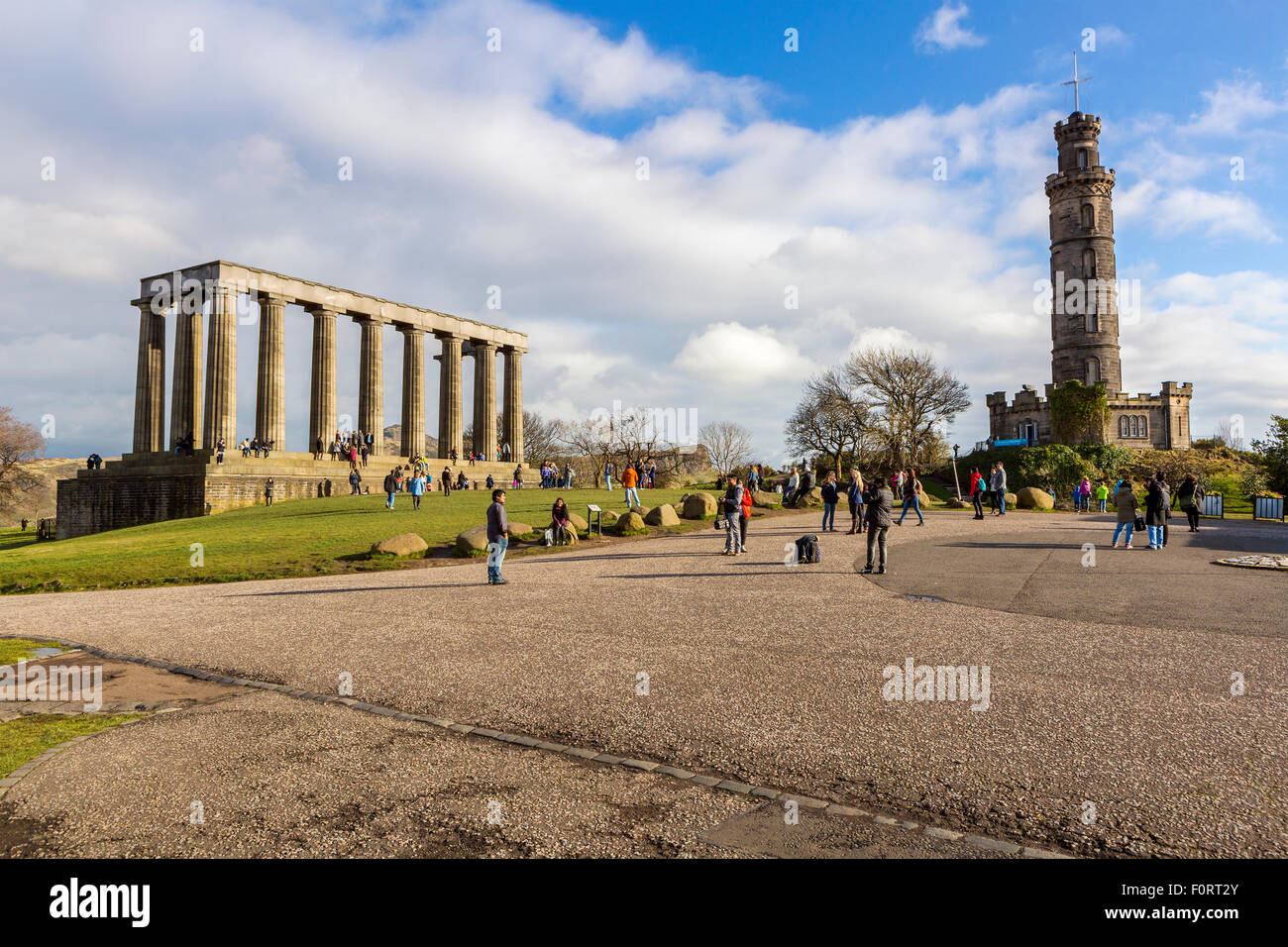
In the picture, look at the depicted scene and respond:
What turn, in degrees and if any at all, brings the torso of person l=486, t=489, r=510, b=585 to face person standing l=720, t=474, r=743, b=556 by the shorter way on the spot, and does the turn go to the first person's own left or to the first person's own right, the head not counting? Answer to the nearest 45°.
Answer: approximately 45° to the first person's own left

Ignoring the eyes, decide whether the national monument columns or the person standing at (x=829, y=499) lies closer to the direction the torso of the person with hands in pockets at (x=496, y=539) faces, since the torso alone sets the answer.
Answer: the person standing

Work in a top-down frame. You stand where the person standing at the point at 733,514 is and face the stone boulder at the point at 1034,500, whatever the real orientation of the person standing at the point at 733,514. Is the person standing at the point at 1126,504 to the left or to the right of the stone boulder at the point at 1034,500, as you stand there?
right

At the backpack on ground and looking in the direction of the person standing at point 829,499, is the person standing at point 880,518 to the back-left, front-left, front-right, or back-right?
back-right

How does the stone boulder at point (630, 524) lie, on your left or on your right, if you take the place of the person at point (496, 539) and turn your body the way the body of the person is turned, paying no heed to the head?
on your left
